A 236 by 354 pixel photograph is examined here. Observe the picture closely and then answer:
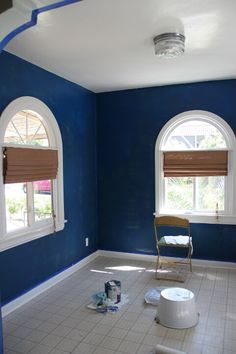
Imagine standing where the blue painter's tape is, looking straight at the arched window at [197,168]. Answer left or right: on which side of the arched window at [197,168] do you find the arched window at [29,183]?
left

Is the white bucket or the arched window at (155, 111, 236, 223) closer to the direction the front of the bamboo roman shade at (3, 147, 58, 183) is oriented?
the white bucket

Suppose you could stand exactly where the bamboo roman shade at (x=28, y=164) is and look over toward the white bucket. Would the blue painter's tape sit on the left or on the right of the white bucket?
right

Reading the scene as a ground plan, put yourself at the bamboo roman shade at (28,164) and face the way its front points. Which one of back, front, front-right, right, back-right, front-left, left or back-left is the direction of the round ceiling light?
front

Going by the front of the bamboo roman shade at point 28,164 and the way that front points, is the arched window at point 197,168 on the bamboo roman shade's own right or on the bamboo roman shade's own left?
on the bamboo roman shade's own left

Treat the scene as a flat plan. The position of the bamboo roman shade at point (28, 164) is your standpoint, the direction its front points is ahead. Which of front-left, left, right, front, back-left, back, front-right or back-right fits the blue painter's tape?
front-right

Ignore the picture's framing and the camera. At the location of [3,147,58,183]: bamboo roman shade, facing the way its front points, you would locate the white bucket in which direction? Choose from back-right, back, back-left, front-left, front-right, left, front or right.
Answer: front

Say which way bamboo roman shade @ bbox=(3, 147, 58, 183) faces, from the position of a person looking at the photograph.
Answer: facing the viewer and to the right of the viewer
